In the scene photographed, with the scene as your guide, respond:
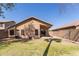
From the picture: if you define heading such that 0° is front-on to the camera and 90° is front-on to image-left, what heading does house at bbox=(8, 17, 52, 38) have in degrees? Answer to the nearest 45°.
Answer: approximately 0°

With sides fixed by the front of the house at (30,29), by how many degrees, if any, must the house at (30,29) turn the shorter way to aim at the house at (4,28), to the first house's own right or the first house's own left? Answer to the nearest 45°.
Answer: approximately 90° to the first house's own right
